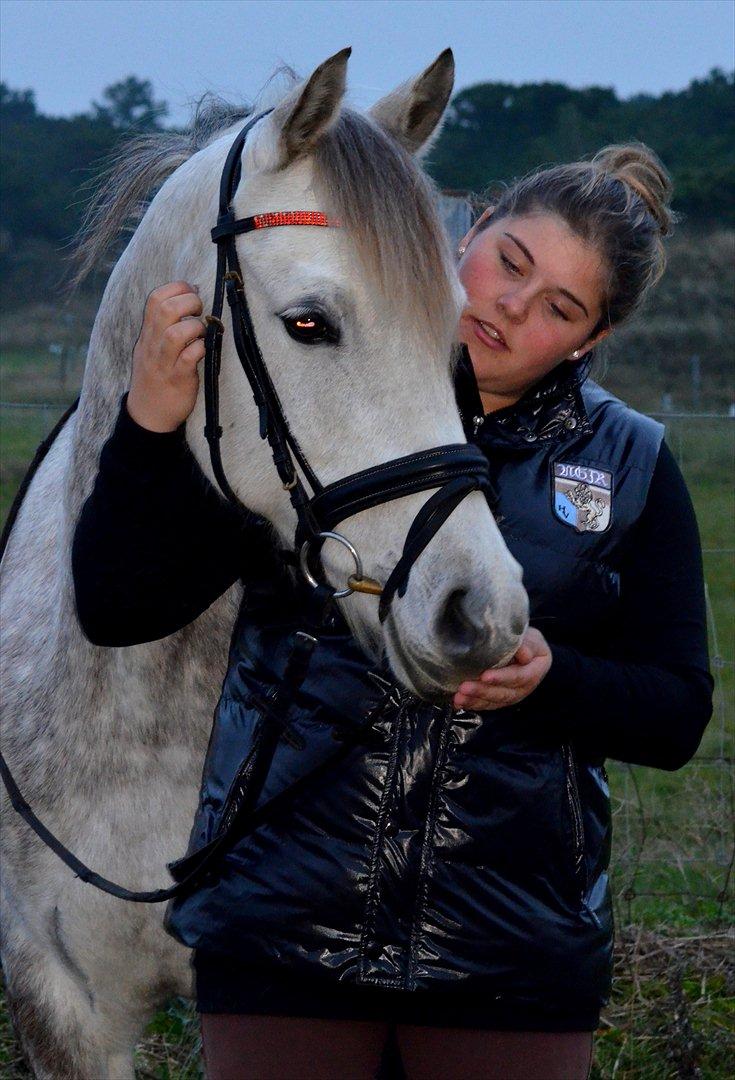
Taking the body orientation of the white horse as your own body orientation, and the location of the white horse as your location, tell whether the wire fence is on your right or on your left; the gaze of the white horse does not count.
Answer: on your left

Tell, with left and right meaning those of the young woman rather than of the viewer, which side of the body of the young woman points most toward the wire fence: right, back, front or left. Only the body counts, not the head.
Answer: back

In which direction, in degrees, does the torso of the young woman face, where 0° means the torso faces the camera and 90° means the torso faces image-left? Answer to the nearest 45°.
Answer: approximately 0°

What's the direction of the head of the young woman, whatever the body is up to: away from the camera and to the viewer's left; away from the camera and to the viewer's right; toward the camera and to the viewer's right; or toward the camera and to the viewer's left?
toward the camera and to the viewer's left

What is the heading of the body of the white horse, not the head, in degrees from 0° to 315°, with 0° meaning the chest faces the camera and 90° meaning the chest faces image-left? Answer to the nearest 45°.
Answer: approximately 315°
